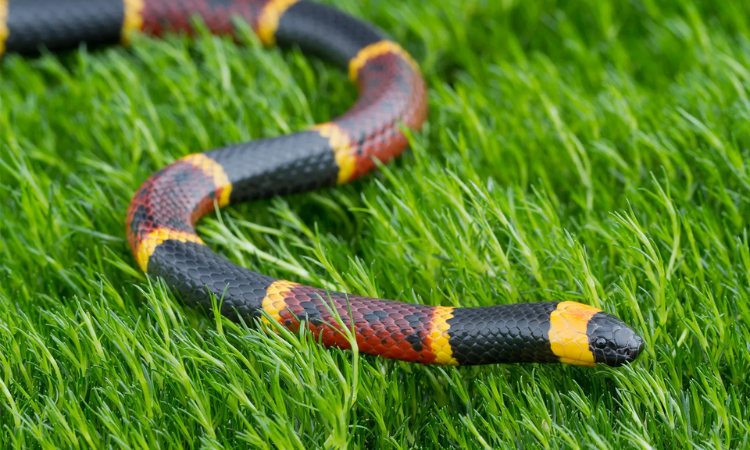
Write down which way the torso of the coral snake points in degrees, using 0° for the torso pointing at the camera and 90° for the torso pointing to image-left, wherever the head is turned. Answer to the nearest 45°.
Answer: approximately 270°
